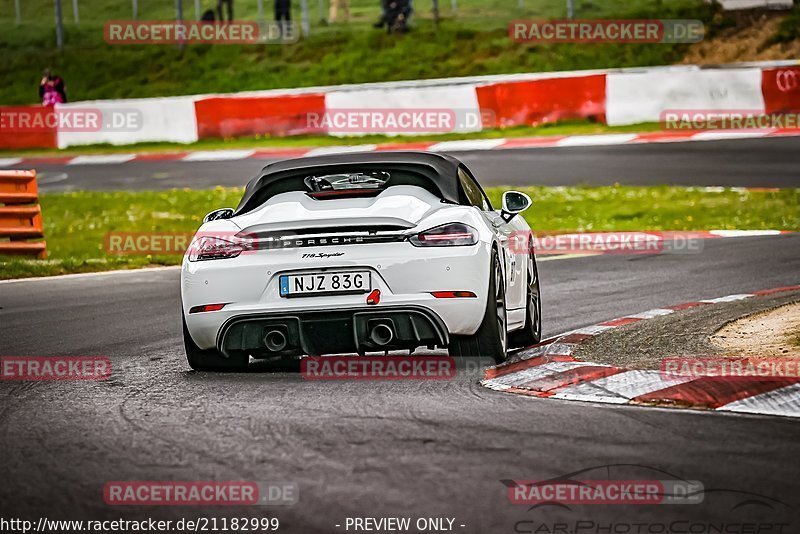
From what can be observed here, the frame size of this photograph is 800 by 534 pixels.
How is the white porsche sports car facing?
away from the camera

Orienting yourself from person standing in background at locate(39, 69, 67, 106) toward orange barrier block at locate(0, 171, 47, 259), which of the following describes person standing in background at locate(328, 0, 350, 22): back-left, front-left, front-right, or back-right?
back-left

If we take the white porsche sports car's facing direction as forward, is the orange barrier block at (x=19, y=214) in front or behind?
in front

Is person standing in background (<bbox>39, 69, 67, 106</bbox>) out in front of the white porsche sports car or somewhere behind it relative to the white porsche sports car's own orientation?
in front
